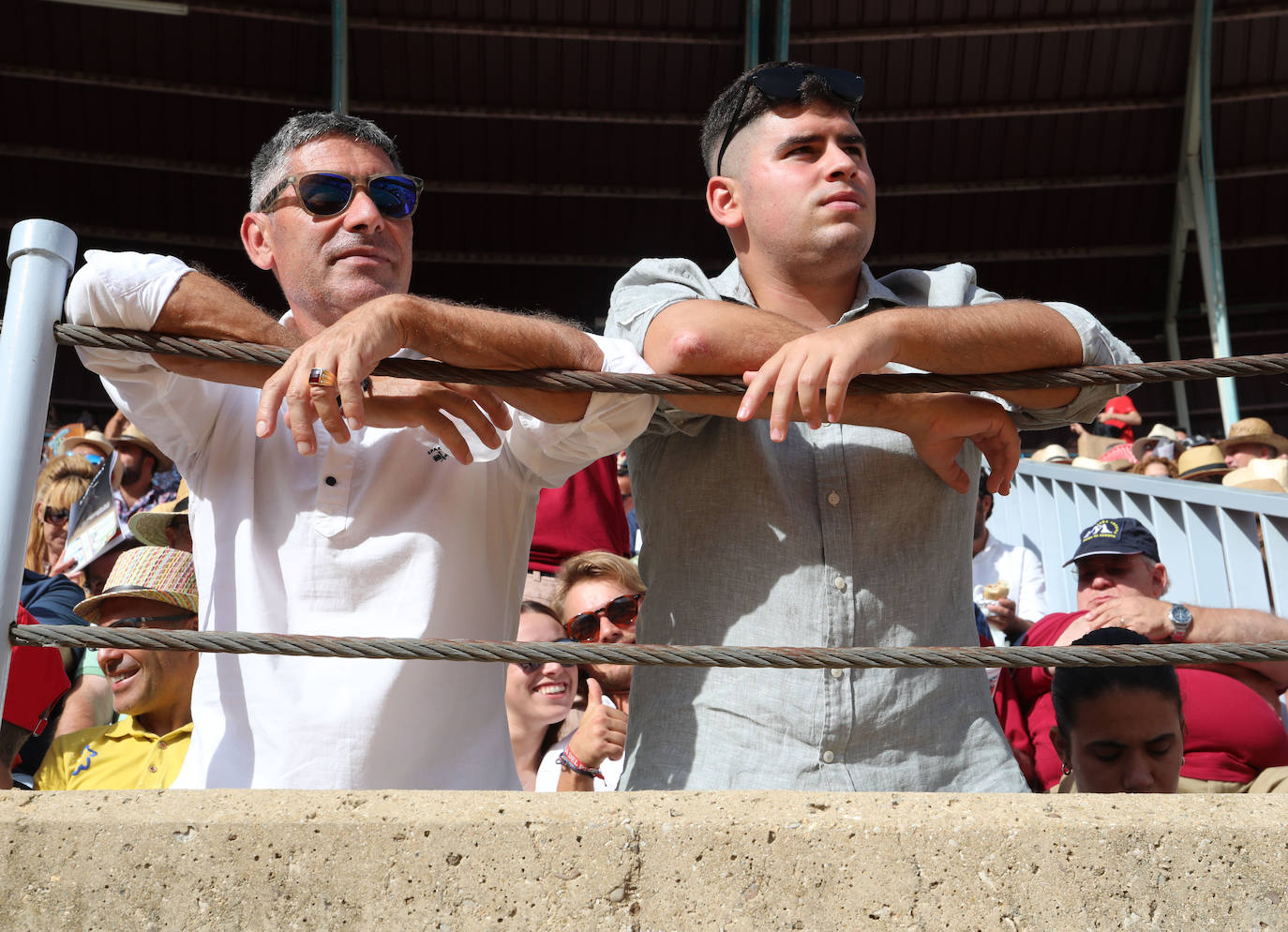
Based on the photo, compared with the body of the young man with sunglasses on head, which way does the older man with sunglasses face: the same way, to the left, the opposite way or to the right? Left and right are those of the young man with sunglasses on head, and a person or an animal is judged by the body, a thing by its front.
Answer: the same way

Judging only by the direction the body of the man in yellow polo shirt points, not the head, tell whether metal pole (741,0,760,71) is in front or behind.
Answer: behind

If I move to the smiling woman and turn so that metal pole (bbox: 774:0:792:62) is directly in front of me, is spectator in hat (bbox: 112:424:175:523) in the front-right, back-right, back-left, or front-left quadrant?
front-left

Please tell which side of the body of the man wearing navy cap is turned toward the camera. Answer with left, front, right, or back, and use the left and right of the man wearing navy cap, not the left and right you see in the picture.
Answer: front

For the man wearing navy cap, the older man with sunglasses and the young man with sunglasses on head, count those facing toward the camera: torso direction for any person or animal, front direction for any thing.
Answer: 3

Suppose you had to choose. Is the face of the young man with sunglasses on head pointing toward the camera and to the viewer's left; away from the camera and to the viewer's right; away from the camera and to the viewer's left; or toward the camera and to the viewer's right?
toward the camera and to the viewer's right

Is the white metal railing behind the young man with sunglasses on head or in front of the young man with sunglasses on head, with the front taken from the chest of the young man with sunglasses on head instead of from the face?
behind

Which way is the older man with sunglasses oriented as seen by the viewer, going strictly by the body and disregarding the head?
toward the camera

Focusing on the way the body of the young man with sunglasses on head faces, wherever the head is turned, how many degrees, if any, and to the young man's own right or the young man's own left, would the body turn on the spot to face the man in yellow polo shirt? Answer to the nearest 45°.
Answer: approximately 135° to the young man's own right

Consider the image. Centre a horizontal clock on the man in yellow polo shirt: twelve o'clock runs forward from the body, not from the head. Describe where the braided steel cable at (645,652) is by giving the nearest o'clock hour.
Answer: The braided steel cable is roughly at 10 o'clock from the man in yellow polo shirt.

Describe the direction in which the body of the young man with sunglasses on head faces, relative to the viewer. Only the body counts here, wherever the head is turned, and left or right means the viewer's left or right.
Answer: facing the viewer

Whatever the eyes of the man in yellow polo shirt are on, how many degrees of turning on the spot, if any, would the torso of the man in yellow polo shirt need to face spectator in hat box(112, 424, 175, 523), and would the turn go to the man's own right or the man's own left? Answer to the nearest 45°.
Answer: approximately 135° to the man's own right
